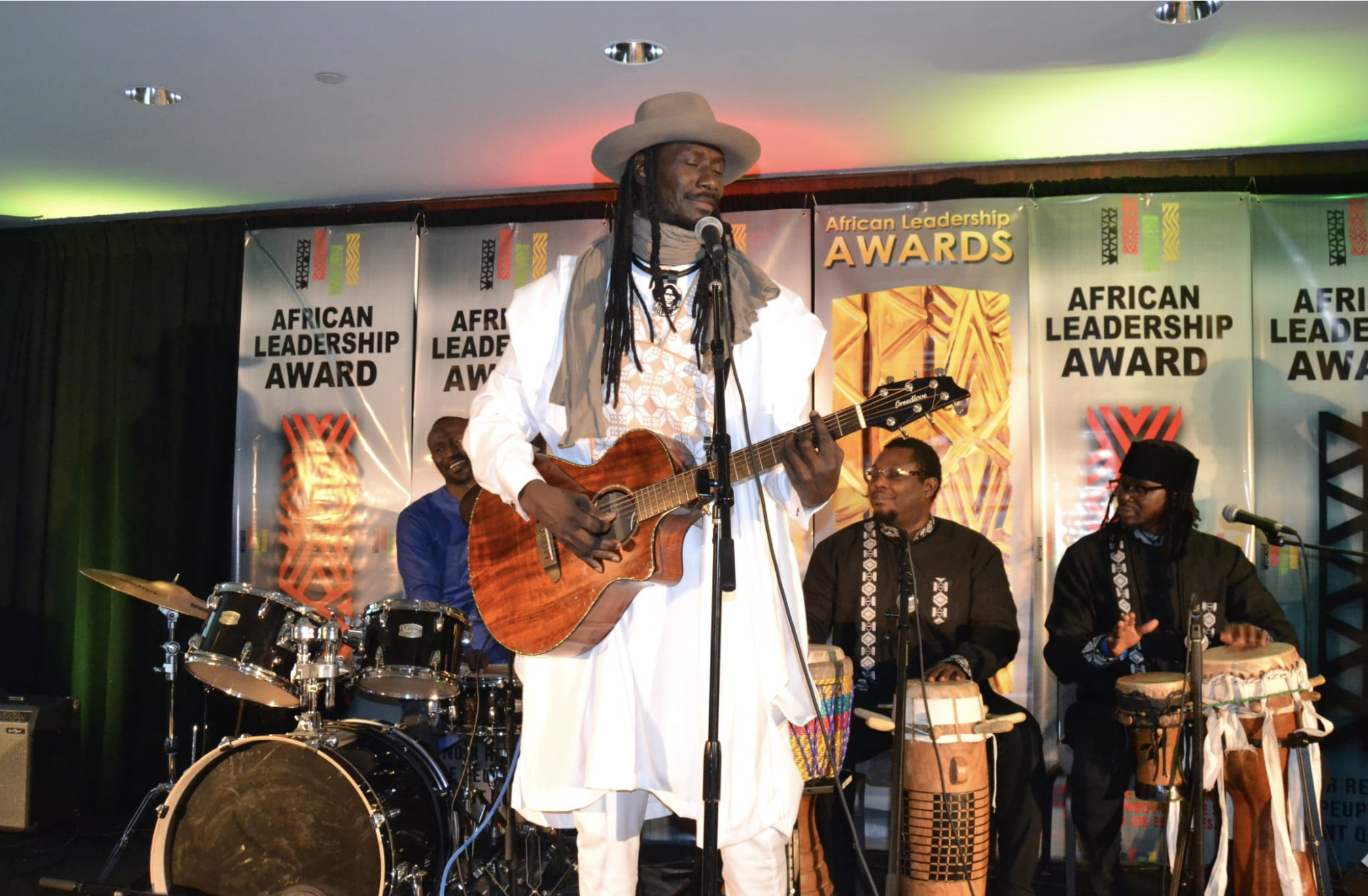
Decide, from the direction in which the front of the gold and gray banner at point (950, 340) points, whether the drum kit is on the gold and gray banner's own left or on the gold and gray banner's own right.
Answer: on the gold and gray banner's own right

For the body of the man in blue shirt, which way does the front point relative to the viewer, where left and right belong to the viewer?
facing the viewer and to the right of the viewer

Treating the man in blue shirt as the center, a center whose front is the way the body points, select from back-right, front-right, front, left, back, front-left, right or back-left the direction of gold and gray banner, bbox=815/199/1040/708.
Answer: front-left

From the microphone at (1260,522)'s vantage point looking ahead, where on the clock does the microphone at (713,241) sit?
the microphone at (713,241) is roughly at 10 o'clock from the microphone at (1260,522).

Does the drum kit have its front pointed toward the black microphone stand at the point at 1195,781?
no

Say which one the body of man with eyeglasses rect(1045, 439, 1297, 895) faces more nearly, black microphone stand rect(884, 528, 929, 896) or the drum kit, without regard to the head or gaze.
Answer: the black microphone stand

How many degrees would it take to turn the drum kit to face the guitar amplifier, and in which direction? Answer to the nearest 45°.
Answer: approximately 90° to its right

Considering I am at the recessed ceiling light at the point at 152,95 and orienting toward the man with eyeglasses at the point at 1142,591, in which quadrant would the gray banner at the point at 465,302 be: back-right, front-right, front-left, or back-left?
front-left

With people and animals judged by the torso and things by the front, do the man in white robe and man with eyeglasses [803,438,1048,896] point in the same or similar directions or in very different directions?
same or similar directions

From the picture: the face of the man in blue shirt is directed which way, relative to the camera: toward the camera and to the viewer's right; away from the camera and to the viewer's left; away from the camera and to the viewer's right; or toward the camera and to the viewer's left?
toward the camera and to the viewer's right

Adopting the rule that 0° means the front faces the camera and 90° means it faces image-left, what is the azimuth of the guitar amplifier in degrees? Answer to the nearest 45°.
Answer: approximately 45°

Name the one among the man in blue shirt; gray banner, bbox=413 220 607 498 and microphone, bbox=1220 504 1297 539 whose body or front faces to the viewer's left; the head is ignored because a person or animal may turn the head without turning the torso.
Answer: the microphone

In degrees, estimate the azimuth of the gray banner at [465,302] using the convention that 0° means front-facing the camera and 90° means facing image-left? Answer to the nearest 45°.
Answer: approximately 0°

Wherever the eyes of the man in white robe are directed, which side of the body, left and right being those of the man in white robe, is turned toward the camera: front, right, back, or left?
front

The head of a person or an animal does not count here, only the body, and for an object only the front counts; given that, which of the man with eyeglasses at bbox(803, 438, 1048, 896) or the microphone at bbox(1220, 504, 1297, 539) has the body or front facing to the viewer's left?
the microphone

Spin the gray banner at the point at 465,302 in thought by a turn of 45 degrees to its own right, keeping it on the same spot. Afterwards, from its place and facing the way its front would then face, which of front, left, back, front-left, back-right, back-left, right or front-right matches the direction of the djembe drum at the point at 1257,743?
left

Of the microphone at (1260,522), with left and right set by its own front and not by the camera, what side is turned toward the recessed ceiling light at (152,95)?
front

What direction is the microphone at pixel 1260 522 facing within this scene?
to the viewer's left

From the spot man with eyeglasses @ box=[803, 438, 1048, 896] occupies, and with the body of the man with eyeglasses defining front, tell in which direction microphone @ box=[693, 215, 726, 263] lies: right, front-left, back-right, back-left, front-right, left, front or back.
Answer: front

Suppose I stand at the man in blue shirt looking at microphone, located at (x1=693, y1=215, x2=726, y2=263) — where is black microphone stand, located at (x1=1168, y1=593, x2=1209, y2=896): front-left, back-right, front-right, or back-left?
front-left

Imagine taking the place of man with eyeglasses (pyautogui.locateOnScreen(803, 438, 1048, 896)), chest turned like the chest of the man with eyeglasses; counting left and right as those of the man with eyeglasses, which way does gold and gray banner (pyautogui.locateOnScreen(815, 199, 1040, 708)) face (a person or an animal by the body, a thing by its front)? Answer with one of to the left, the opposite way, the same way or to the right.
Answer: the same way
